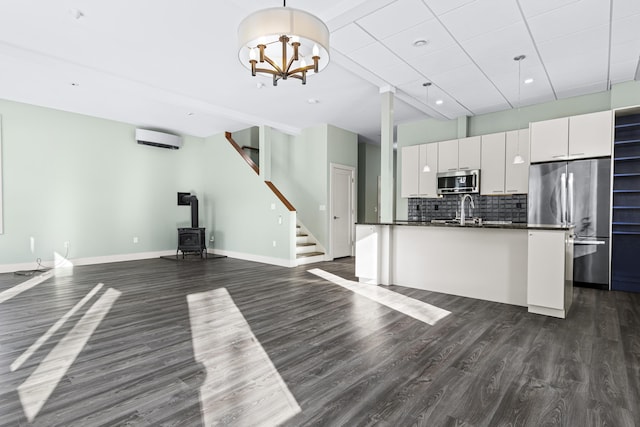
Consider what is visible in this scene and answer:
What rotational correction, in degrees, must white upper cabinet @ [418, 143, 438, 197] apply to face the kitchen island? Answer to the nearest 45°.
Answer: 0° — it already faces it

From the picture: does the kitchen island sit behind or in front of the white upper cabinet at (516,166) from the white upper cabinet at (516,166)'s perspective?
in front

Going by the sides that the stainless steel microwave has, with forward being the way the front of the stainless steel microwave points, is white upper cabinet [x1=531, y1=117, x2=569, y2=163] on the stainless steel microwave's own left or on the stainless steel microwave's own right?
on the stainless steel microwave's own left

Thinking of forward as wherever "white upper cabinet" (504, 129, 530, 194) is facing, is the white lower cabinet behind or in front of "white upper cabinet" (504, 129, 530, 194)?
in front

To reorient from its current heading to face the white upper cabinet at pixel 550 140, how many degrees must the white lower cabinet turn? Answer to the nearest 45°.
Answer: approximately 180°

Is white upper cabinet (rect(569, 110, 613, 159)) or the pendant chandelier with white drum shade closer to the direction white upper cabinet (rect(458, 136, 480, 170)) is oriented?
the pendant chandelier with white drum shade

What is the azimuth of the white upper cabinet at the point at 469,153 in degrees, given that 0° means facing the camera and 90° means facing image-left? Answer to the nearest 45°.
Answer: approximately 0°

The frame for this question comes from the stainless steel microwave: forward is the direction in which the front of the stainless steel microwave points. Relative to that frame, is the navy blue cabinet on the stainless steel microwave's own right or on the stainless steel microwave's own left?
on the stainless steel microwave's own left

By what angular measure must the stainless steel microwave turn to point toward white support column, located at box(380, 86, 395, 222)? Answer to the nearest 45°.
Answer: approximately 45° to its right

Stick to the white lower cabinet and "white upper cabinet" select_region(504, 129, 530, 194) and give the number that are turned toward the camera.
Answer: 2

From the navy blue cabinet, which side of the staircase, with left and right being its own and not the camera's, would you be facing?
front

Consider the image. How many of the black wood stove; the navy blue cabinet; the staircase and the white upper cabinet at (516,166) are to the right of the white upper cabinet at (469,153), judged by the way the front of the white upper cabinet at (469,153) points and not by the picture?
2

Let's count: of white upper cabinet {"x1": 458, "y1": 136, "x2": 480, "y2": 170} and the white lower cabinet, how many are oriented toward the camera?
2
